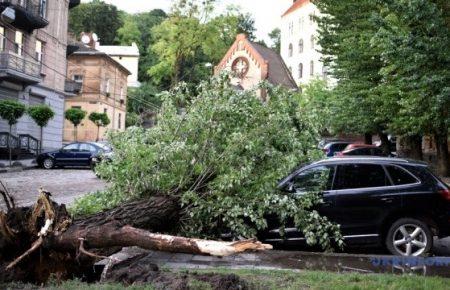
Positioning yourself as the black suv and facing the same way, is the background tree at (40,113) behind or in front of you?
in front

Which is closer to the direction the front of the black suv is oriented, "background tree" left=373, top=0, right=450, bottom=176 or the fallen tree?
the fallen tree

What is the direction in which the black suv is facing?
to the viewer's left

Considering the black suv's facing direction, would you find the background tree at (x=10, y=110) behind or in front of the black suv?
in front

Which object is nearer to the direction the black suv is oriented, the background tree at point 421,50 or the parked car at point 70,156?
the parked car

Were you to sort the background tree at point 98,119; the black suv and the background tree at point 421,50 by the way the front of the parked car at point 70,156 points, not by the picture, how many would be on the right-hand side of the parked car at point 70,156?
1

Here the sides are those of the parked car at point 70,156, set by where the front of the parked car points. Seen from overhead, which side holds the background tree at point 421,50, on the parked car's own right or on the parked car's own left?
on the parked car's own left

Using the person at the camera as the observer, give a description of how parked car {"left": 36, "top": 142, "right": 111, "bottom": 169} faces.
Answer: facing to the left of the viewer
